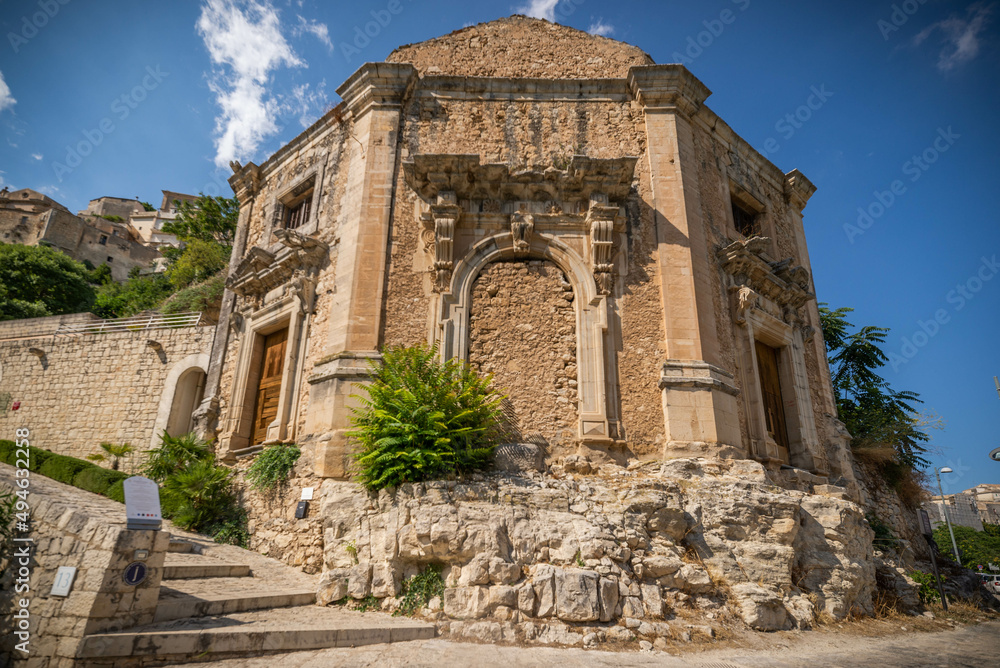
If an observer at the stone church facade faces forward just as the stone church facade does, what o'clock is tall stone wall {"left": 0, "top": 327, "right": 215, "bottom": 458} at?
The tall stone wall is roughly at 4 o'clock from the stone church facade.

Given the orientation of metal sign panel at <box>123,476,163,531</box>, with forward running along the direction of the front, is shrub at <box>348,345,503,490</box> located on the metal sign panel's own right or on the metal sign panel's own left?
on the metal sign panel's own left

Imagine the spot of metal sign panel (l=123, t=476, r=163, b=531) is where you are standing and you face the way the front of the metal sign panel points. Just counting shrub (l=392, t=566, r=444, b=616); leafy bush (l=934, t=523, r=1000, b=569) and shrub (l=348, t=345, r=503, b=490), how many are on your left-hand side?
3

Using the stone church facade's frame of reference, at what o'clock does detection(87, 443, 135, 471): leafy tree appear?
The leafy tree is roughly at 4 o'clock from the stone church facade.

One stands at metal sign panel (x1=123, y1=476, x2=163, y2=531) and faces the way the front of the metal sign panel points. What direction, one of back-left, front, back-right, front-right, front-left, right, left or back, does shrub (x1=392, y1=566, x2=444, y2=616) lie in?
left

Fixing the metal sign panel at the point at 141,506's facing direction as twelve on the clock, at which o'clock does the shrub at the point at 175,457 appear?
The shrub is roughly at 6 o'clock from the metal sign panel.

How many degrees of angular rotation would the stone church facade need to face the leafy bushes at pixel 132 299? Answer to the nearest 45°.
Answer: approximately 135° to its right

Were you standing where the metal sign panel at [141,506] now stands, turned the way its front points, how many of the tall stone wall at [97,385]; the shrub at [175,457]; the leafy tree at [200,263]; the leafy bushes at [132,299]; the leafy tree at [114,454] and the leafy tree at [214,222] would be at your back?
6

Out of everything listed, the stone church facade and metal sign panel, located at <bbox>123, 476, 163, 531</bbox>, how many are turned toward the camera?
2

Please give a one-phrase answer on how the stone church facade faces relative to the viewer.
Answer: facing the viewer

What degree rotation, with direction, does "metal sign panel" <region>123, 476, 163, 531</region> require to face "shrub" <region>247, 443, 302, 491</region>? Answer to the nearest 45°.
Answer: approximately 135° to its left

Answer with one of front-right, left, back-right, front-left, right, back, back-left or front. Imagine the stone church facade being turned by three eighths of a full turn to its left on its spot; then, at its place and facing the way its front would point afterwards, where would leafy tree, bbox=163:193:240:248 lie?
left

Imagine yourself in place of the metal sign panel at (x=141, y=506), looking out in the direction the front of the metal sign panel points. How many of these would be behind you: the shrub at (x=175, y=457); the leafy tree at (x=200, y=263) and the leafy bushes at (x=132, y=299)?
3

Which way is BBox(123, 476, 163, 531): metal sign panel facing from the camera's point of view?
toward the camera
